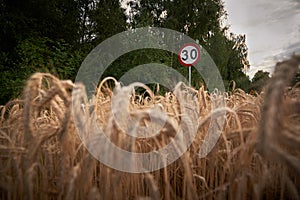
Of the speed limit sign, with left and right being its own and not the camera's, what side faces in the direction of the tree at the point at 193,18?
back

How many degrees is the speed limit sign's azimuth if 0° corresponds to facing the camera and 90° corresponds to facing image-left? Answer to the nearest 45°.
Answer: approximately 0°
